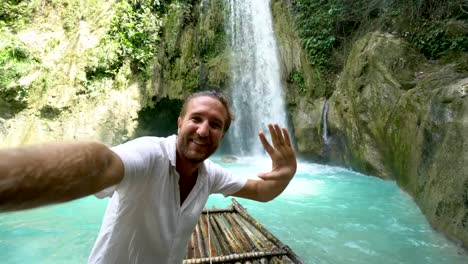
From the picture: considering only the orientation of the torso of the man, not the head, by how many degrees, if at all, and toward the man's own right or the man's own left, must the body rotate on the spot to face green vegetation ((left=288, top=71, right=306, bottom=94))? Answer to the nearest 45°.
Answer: approximately 90° to the man's own left

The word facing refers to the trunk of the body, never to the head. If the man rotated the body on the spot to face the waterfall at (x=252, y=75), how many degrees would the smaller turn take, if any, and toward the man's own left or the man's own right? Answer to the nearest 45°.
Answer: approximately 135° to the man's own left

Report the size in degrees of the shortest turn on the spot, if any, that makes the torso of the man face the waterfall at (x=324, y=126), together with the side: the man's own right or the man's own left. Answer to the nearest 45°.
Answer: approximately 90° to the man's own left

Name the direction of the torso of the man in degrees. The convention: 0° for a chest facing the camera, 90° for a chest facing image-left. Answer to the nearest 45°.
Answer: approximately 315°
